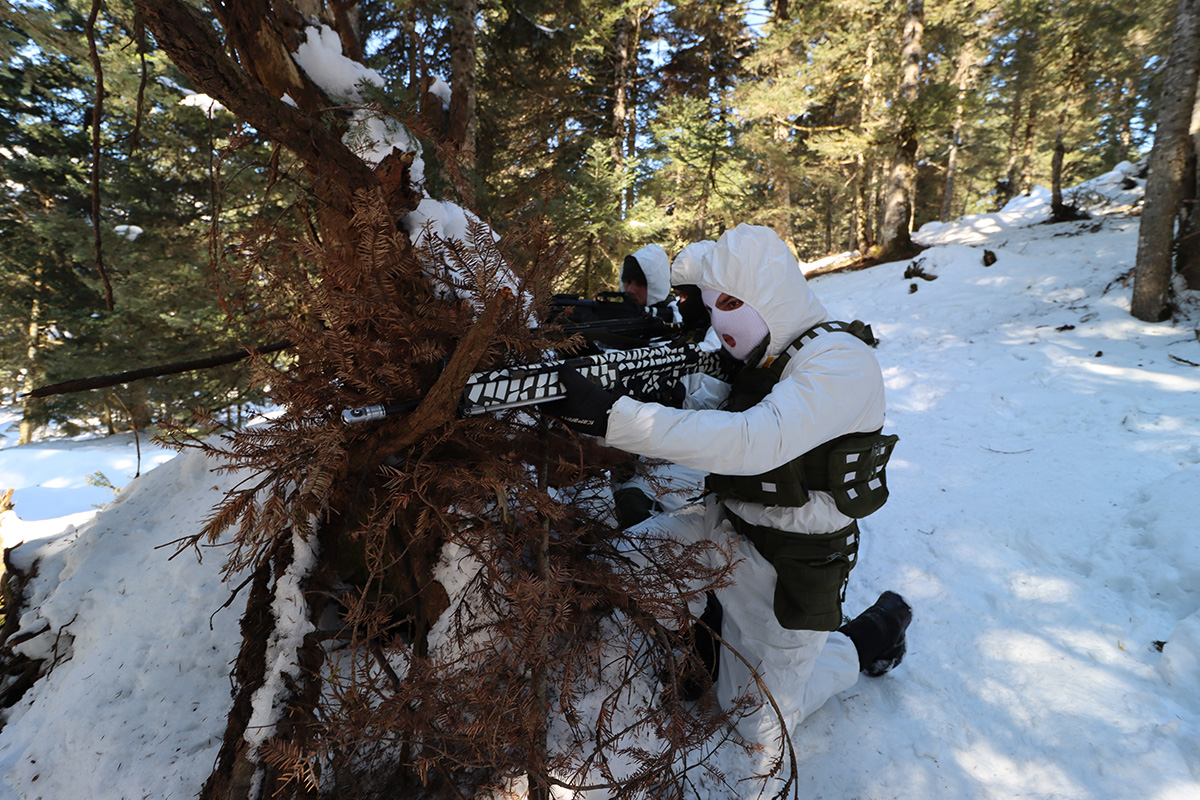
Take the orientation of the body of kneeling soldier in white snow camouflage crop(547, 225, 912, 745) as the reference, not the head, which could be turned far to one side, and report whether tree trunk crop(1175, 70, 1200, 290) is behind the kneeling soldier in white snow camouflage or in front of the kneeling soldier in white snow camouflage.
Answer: behind

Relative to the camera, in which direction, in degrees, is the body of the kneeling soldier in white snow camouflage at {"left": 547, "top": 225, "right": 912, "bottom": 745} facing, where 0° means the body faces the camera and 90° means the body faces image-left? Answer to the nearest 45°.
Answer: approximately 90°

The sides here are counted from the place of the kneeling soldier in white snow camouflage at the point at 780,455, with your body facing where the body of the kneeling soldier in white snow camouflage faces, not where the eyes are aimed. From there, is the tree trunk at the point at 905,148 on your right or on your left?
on your right

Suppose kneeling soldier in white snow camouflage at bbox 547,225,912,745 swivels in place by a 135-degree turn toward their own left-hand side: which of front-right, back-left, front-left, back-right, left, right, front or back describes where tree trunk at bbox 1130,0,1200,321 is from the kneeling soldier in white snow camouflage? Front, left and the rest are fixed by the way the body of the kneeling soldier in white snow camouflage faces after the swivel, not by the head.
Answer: left

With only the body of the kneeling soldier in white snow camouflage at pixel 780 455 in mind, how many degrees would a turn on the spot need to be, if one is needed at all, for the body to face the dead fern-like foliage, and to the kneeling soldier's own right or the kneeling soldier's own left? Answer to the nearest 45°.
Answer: approximately 45° to the kneeling soldier's own left

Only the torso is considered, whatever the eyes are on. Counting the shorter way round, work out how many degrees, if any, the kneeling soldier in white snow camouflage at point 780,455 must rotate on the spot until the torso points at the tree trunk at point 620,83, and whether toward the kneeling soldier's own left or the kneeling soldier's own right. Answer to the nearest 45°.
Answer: approximately 90° to the kneeling soldier's own right

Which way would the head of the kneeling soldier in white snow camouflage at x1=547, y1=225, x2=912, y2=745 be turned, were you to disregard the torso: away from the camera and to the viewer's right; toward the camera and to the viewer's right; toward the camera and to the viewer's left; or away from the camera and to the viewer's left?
toward the camera and to the viewer's left

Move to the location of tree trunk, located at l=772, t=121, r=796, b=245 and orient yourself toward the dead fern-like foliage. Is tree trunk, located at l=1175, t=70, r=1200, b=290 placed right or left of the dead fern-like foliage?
left

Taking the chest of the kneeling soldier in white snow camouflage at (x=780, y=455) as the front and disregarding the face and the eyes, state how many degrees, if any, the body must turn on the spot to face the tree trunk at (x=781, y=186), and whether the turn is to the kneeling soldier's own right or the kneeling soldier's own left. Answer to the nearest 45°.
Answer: approximately 90° to the kneeling soldier's own right

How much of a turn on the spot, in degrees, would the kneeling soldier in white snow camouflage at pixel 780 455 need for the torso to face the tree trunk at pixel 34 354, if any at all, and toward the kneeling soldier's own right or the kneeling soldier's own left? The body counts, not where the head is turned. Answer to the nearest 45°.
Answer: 0° — they already face it
